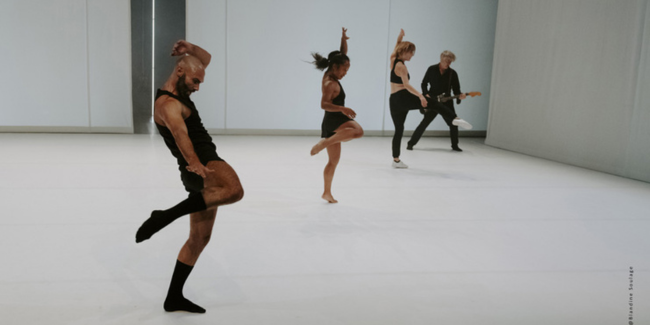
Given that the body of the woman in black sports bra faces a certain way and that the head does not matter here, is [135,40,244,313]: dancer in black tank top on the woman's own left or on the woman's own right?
on the woman's own right

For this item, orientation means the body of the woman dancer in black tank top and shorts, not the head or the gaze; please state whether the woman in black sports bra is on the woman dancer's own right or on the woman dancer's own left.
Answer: on the woman dancer's own left

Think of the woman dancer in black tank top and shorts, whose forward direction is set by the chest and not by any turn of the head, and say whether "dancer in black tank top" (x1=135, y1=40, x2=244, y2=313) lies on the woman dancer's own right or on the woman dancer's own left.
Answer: on the woman dancer's own right

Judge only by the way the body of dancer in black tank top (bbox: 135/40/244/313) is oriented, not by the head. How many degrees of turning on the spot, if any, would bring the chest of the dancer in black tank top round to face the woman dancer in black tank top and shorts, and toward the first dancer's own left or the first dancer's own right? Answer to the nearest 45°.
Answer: approximately 45° to the first dancer's own left

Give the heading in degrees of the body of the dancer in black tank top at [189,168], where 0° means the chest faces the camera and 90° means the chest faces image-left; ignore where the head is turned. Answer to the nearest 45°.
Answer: approximately 270°

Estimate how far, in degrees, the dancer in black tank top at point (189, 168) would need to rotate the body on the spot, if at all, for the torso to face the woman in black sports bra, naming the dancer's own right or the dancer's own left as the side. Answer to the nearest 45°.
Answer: approximately 45° to the dancer's own left
